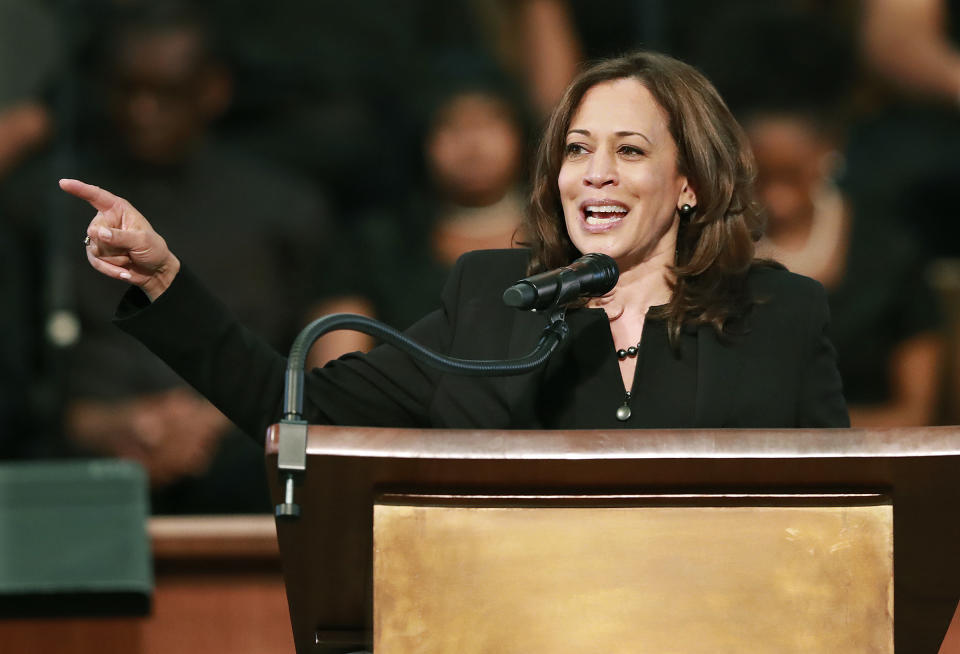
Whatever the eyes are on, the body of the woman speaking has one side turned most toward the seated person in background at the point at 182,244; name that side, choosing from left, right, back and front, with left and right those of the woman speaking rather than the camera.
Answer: back

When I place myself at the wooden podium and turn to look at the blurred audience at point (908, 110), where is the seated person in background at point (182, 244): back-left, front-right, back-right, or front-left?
front-left

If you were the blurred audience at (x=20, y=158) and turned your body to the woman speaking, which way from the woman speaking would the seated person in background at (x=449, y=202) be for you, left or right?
left

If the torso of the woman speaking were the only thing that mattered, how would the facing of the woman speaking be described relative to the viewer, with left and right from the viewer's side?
facing the viewer and to the left of the viewer

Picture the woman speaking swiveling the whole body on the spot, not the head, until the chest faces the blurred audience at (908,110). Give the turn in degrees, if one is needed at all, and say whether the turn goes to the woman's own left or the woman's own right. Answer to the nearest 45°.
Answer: approximately 180°

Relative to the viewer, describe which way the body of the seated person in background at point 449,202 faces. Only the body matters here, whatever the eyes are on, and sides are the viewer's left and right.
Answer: facing the viewer

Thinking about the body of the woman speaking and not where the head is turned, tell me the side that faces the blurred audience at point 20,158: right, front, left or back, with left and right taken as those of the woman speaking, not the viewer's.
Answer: right

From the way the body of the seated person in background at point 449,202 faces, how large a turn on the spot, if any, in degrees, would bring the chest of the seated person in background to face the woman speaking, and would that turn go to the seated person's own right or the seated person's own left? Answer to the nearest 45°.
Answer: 0° — they already face them

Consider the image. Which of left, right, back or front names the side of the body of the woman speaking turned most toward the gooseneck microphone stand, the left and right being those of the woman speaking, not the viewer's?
front

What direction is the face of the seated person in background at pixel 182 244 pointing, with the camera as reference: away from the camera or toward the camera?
toward the camera

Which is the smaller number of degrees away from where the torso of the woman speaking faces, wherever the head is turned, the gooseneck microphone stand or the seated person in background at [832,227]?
the gooseneck microphone stand
